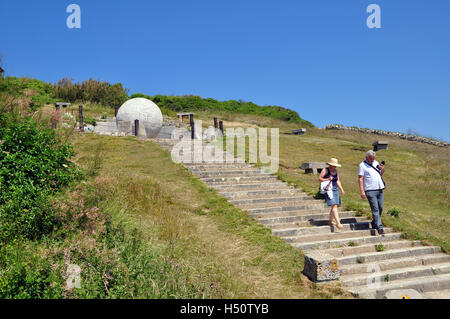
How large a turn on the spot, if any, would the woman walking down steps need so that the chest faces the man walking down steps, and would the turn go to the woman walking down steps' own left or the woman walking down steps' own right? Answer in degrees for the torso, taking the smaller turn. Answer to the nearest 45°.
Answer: approximately 45° to the woman walking down steps' own left

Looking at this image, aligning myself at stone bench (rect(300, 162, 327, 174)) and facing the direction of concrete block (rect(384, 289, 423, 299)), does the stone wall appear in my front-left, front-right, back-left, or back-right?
back-left

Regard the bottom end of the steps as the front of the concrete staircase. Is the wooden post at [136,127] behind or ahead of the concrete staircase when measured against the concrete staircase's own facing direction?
behind

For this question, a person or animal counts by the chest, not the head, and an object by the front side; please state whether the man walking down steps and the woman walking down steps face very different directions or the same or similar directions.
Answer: same or similar directions

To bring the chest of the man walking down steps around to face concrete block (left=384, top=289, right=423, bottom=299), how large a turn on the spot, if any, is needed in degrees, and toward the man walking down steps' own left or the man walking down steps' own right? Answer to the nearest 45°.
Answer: approximately 45° to the man walking down steps' own right

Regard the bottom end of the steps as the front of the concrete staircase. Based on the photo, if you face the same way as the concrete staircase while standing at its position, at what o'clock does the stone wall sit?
The stone wall is roughly at 8 o'clock from the concrete staircase.

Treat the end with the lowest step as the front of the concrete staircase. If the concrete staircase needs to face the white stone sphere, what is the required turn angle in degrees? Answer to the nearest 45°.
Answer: approximately 180°

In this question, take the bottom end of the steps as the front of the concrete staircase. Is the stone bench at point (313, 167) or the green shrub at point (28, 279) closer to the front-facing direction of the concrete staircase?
the green shrub

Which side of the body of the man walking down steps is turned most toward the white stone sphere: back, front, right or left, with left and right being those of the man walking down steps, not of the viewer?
back

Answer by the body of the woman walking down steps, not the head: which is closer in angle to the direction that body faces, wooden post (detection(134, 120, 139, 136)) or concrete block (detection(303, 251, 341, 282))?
the concrete block

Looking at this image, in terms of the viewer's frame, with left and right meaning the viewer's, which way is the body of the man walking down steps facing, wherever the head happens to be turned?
facing the viewer and to the right of the viewer

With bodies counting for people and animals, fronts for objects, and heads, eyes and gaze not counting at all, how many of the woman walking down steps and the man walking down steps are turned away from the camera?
0
